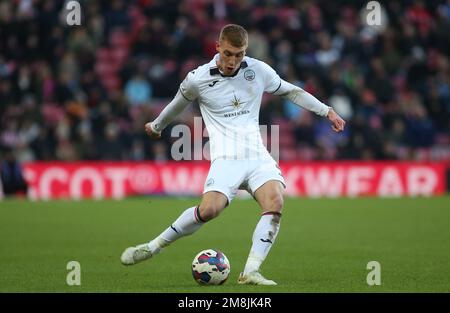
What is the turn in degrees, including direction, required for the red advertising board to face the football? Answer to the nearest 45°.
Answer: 0° — it already faces it

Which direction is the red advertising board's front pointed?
toward the camera
